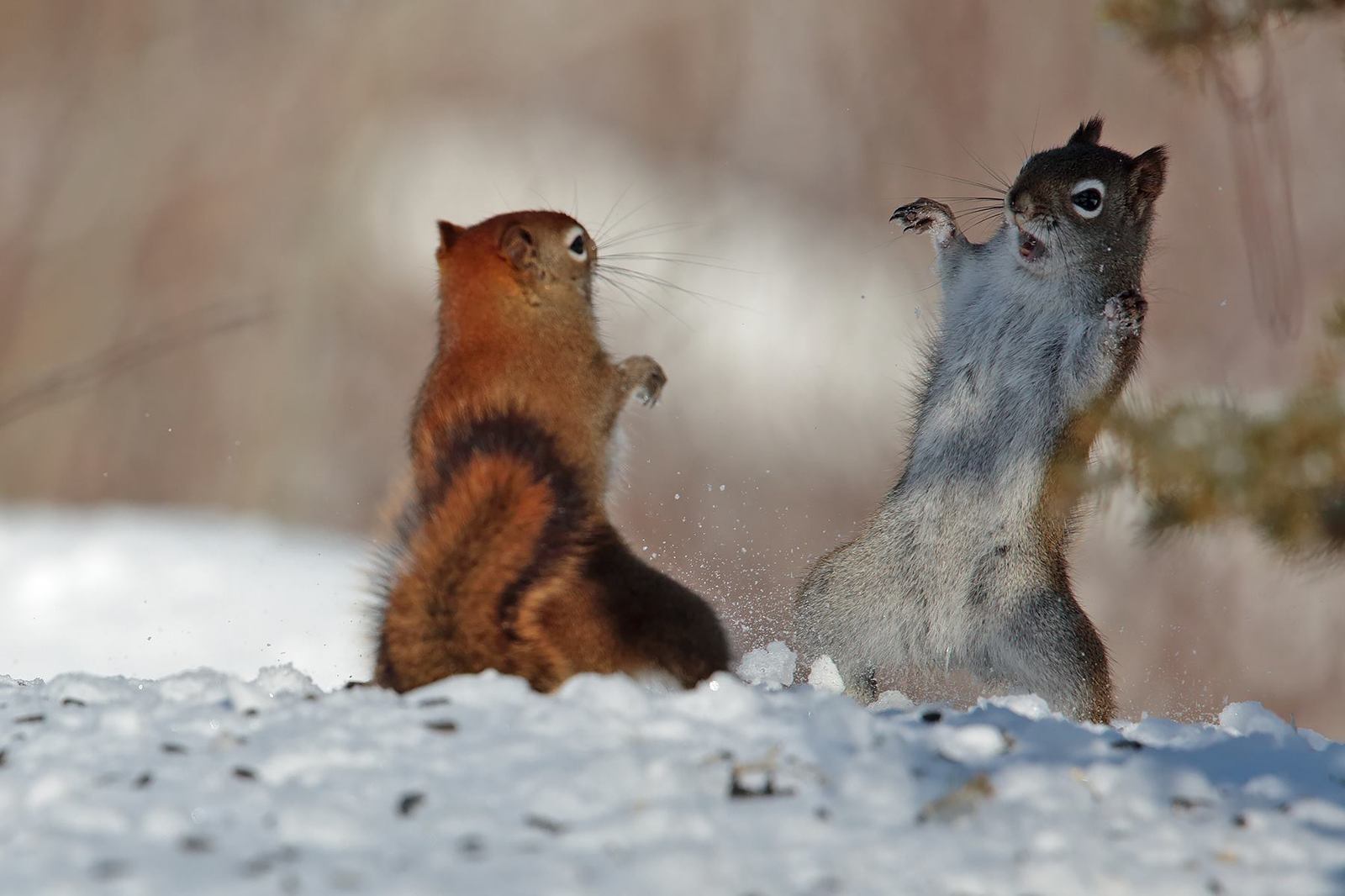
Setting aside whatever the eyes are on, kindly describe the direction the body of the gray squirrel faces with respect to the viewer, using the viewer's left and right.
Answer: facing the viewer and to the left of the viewer

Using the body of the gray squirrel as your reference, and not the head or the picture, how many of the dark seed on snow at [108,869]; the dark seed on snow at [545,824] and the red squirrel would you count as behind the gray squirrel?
0

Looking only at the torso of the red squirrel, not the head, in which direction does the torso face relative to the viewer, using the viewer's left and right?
facing away from the viewer and to the right of the viewer

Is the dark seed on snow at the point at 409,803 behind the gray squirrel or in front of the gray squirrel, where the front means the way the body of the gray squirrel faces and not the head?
in front

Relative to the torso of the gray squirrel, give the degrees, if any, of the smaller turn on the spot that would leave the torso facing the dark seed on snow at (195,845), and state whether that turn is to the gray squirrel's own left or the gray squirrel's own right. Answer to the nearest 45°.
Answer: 0° — it already faces it

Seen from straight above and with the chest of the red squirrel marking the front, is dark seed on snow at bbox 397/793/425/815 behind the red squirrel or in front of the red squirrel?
behind

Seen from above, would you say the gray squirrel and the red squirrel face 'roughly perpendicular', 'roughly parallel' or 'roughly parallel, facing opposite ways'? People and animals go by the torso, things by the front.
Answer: roughly parallel, facing opposite ways

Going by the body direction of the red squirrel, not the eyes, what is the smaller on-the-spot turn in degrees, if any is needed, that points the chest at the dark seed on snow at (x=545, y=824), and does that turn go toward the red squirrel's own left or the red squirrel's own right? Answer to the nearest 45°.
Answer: approximately 135° to the red squirrel's own right

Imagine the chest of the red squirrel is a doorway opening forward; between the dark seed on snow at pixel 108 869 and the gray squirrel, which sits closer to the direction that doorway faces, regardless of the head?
the gray squirrel

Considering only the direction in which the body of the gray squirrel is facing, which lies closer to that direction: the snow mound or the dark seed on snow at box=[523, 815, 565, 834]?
the dark seed on snow

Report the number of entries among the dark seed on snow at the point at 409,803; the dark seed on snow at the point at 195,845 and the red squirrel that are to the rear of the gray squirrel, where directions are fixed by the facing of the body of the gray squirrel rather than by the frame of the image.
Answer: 0

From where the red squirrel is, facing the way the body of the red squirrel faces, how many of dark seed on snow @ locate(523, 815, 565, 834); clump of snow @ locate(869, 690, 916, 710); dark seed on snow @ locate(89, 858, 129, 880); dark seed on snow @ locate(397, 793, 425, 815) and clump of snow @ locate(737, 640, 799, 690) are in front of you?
2
